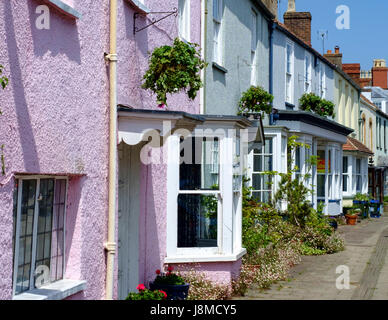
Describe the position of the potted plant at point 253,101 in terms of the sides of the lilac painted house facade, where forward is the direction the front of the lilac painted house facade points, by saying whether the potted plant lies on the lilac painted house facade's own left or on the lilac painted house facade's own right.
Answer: on the lilac painted house facade's own left

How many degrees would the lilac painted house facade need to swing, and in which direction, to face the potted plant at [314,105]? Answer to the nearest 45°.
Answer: approximately 90° to its left

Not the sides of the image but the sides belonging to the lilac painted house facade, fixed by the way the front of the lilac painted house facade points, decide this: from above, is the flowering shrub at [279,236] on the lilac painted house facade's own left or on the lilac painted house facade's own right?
on the lilac painted house facade's own left

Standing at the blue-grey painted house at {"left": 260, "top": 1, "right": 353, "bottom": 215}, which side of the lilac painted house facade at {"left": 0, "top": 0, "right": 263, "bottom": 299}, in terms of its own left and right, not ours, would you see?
left

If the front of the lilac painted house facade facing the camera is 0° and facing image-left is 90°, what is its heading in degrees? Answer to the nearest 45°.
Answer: approximately 315°

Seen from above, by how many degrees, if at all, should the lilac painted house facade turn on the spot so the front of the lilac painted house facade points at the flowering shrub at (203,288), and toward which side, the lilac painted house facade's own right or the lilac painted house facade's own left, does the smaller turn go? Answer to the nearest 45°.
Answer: approximately 90° to the lilac painted house facade's own left

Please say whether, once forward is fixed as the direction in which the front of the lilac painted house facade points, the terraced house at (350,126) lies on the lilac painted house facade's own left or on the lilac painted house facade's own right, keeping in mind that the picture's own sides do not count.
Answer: on the lilac painted house facade's own left

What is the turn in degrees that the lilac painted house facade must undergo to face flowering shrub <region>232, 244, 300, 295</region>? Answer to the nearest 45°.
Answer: approximately 90° to its left

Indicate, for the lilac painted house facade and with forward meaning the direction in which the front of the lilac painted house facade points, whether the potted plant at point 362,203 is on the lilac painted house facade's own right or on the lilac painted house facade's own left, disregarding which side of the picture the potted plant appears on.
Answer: on the lilac painted house facade's own left
